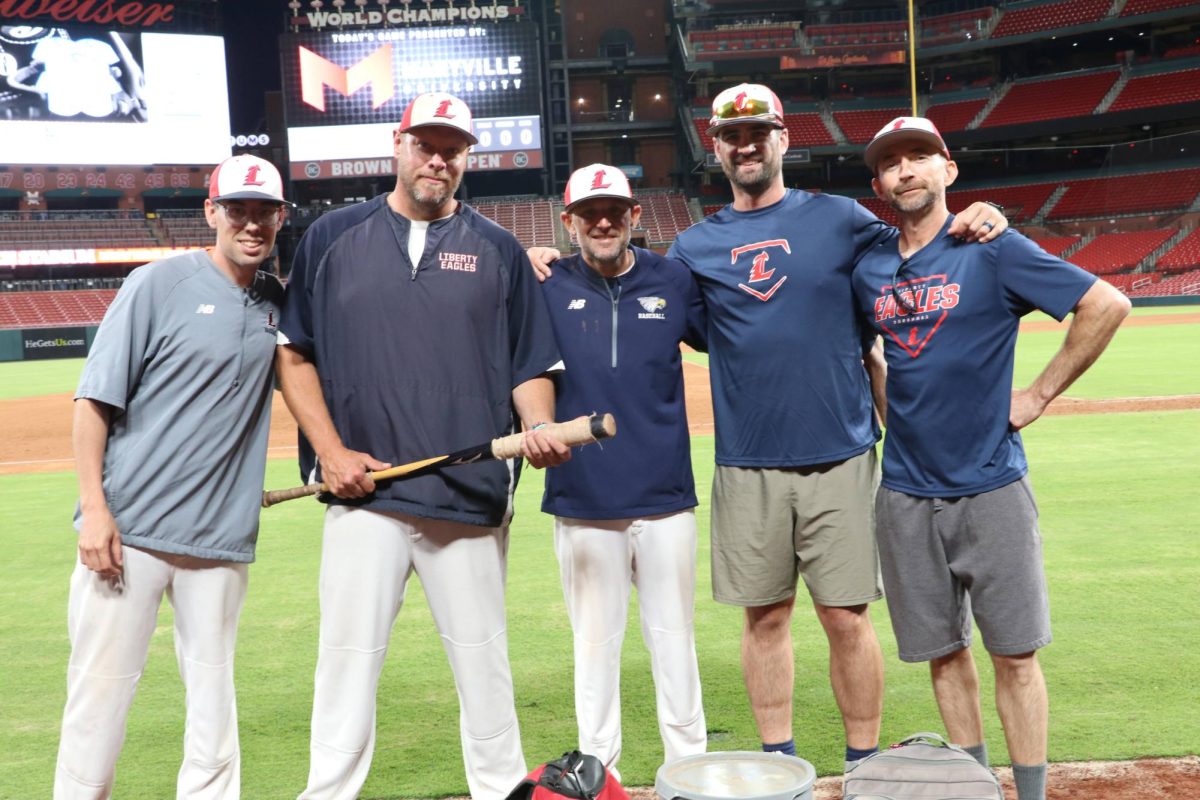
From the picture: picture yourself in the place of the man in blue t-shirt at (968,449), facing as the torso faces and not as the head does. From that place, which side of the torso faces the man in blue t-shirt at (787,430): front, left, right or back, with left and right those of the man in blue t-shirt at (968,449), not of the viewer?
right

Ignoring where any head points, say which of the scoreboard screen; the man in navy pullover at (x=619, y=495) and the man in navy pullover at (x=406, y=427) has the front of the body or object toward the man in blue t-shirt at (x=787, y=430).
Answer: the scoreboard screen

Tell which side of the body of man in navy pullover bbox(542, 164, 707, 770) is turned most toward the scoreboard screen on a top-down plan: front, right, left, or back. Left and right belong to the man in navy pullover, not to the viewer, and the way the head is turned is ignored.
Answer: back

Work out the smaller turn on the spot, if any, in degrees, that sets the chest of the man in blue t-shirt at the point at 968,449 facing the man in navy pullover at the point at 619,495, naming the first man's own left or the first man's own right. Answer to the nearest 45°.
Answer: approximately 45° to the first man's own right

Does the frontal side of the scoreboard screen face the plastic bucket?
yes

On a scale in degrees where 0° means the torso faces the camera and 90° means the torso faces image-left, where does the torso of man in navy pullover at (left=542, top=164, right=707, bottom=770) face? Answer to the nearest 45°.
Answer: approximately 0°

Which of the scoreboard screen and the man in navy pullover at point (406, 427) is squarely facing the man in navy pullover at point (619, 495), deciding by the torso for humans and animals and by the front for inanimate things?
the scoreboard screen

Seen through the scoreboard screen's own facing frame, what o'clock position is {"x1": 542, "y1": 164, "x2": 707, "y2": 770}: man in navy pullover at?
The man in navy pullover is roughly at 12 o'clock from the scoreboard screen.
